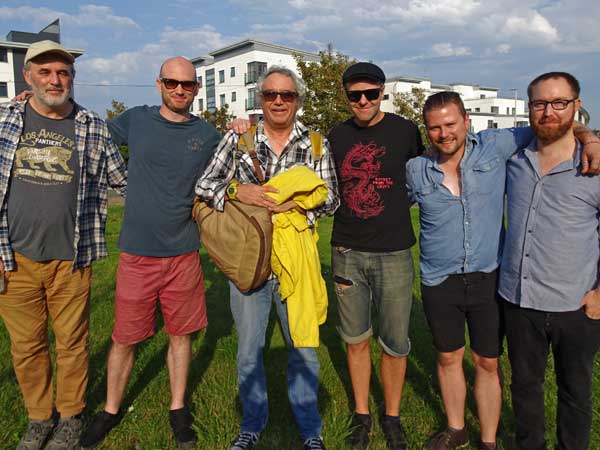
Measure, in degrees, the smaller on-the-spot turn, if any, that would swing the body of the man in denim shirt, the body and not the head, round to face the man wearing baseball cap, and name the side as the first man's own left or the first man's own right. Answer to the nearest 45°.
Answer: approximately 90° to the first man's own right

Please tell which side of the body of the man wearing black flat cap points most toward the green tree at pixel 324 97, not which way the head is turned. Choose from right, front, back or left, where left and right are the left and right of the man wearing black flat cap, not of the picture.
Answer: back

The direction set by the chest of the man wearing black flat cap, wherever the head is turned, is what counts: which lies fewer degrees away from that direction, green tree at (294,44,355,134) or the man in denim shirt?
the man in denim shirt

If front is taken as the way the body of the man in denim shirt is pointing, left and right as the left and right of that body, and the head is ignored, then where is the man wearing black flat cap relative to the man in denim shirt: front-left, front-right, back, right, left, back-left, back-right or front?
right

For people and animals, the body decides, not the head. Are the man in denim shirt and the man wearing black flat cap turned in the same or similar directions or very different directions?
same or similar directions

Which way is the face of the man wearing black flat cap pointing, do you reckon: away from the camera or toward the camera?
toward the camera

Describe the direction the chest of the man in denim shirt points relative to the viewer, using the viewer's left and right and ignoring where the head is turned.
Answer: facing the viewer

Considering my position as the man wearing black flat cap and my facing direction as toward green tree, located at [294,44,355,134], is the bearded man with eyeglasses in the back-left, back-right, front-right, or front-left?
back-right

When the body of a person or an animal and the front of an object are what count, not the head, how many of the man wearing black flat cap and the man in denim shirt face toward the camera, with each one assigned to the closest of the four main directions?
2

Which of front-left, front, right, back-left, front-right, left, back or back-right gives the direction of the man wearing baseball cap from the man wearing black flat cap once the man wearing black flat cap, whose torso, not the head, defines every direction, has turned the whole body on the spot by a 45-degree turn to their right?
front-right

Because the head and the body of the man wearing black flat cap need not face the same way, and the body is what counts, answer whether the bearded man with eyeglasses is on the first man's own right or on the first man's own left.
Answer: on the first man's own left

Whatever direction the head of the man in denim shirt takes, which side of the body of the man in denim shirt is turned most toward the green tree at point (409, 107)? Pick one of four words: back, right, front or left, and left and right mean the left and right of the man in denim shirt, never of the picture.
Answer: back

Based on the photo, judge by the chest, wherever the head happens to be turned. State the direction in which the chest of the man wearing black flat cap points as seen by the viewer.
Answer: toward the camera

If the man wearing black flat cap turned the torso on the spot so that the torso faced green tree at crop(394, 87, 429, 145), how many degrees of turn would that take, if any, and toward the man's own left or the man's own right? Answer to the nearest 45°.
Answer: approximately 180°

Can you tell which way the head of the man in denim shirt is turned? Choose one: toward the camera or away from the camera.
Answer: toward the camera
